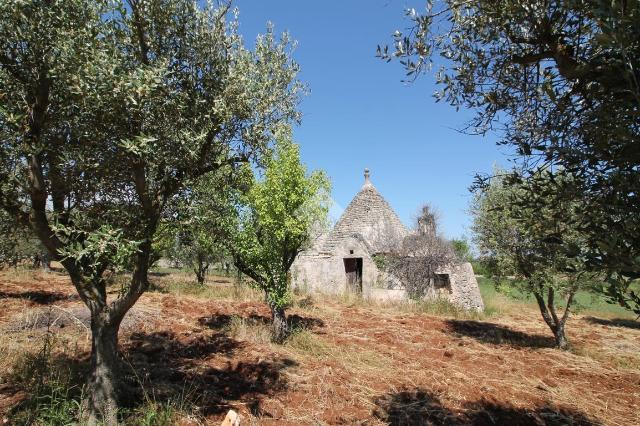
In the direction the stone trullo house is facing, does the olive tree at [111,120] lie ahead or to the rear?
ahead

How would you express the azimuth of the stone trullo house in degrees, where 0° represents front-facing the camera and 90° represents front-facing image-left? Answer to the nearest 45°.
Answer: approximately 0°

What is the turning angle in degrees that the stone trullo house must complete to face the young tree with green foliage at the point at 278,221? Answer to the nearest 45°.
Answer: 0° — it already faces it
